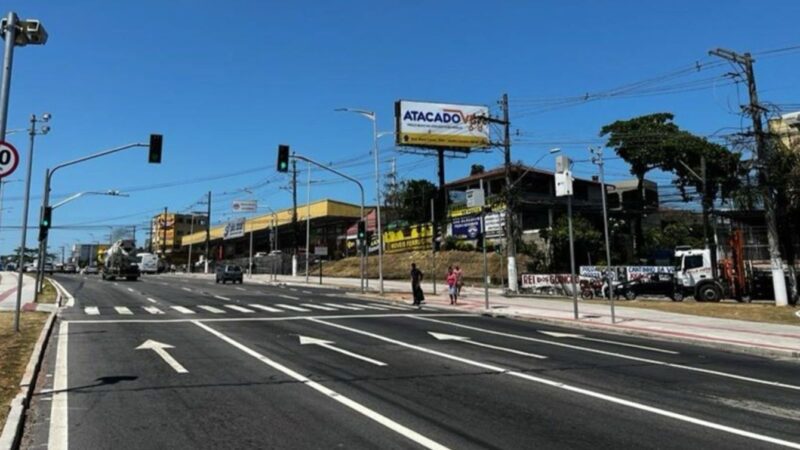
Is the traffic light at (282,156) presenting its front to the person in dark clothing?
no

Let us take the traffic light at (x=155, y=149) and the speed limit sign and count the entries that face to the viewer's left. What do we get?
0

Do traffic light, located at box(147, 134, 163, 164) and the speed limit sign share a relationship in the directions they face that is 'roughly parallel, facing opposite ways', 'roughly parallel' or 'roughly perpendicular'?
roughly parallel

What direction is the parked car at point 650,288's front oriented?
to the viewer's left

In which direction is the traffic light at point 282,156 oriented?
toward the camera

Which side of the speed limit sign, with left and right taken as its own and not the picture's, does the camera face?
front

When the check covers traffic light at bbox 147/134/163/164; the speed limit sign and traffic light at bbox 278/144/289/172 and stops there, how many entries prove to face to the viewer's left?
0

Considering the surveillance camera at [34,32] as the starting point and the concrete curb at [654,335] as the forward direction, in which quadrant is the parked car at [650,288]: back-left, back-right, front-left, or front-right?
front-left

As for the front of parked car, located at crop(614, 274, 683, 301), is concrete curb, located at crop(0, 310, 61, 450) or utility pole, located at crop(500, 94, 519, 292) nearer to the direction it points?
the utility pole

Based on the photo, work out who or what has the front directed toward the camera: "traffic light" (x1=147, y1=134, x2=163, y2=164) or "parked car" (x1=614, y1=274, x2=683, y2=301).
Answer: the traffic light

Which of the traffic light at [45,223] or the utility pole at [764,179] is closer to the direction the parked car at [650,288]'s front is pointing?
the traffic light

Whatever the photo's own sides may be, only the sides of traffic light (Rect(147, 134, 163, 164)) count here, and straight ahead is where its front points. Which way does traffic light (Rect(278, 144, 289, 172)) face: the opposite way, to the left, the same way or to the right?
the same way

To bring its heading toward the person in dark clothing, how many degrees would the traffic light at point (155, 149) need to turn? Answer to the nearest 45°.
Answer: approximately 90° to its left
